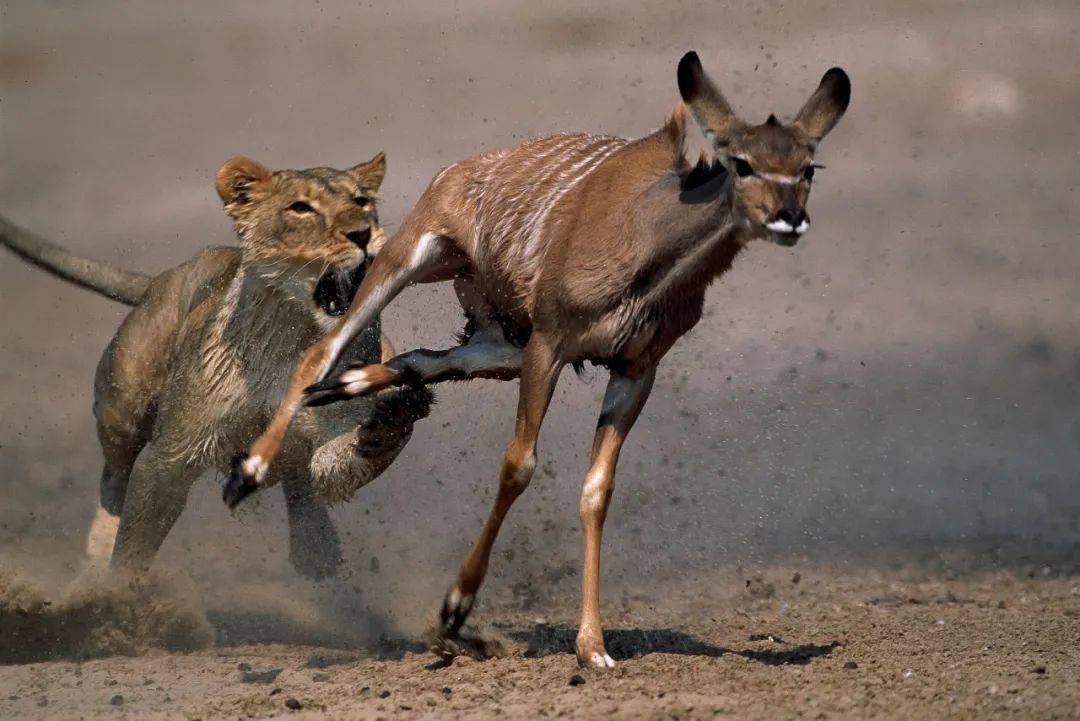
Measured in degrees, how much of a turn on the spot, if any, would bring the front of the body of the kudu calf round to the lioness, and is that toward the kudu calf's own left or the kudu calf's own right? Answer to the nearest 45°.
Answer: approximately 180°

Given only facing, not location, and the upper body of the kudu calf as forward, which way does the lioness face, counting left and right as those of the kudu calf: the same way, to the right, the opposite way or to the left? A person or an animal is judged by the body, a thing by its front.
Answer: the same way

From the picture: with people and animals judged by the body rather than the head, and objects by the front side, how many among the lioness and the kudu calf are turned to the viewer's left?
0

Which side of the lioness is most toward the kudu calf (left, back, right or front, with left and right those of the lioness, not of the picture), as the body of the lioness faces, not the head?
front

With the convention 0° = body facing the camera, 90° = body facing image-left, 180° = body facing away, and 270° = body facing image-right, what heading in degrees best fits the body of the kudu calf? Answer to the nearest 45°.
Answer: approximately 315°

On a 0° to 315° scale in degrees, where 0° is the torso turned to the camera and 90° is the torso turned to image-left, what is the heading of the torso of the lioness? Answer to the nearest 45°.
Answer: approximately 315°
